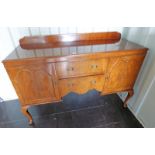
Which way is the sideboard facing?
toward the camera
